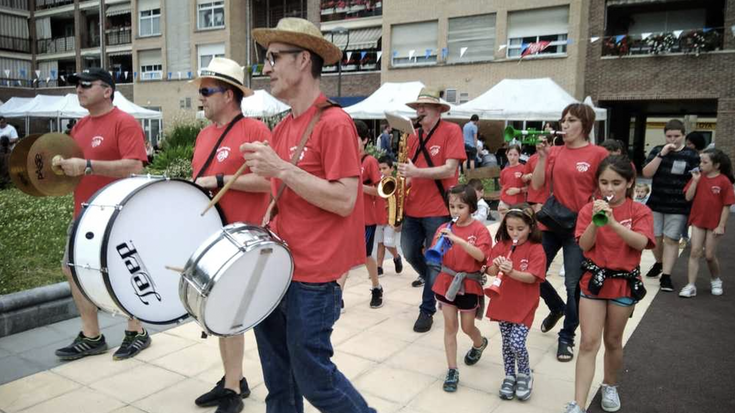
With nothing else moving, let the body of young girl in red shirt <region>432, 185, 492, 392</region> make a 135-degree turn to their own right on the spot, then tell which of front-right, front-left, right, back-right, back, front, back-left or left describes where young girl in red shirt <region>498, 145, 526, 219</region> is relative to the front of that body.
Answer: front

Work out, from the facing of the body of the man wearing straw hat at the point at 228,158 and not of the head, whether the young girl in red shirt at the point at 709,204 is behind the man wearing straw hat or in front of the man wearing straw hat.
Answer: behind

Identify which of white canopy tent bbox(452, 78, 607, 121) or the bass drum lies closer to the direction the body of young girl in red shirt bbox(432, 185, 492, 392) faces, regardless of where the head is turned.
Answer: the bass drum

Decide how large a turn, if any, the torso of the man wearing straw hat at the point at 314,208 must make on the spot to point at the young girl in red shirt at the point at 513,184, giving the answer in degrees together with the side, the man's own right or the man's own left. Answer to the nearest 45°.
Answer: approximately 135° to the man's own right

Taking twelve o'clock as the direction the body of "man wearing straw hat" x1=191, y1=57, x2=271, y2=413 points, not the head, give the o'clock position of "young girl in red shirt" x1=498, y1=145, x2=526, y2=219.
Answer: The young girl in red shirt is roughly at 6 o'clock from the man wearing straw hat.

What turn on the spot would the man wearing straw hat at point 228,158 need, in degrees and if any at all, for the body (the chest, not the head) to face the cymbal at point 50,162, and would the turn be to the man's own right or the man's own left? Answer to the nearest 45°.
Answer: approximately 90° to the man's own right

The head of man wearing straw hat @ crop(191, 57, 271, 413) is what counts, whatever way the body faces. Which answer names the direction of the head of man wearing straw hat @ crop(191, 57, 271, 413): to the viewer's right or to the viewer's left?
to the viewer's left

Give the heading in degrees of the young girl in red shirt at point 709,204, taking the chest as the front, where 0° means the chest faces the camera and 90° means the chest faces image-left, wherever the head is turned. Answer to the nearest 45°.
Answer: approximately 45°
